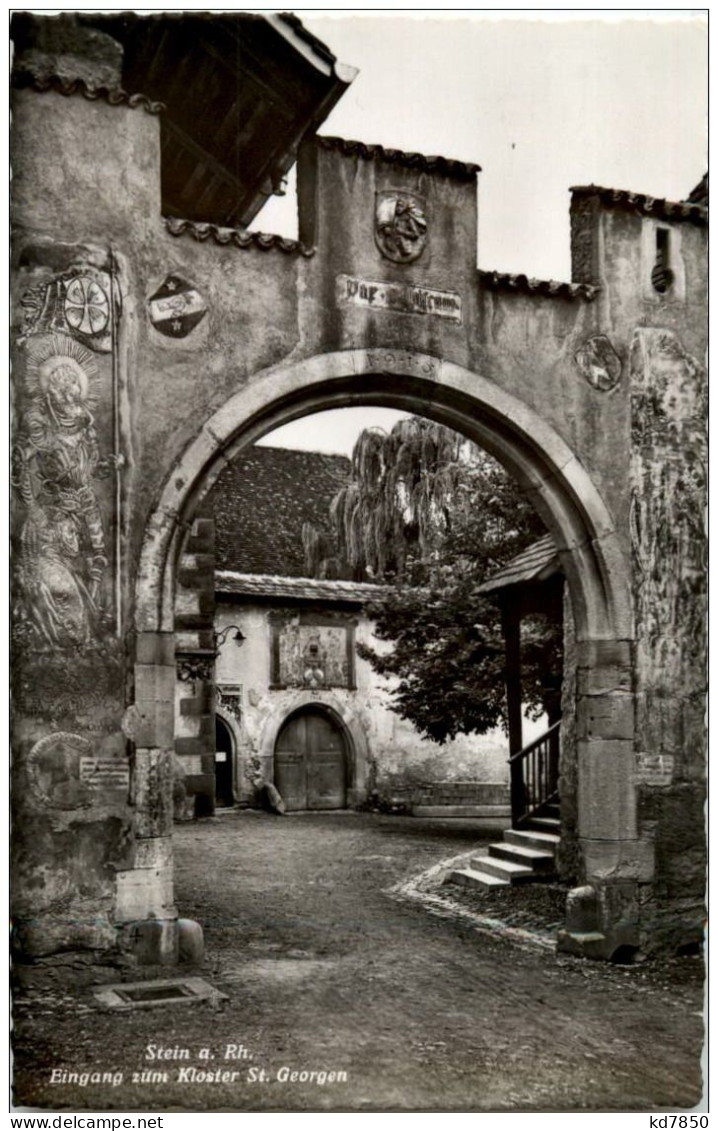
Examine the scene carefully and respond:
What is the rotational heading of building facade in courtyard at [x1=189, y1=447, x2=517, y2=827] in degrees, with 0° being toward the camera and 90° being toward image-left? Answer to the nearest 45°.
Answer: approximately 0°

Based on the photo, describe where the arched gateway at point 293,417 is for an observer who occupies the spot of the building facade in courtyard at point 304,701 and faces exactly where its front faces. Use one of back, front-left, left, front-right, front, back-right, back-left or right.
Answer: front

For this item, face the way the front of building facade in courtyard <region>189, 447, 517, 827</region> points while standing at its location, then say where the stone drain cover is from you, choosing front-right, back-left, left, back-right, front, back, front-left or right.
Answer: front

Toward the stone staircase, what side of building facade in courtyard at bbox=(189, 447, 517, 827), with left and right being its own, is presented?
front
